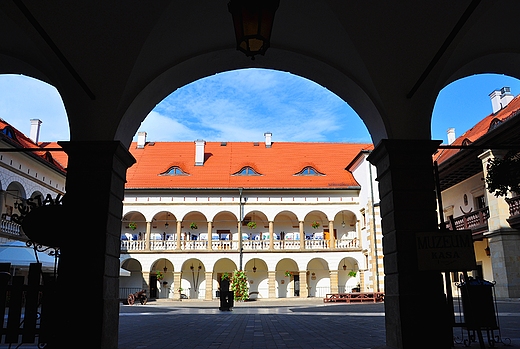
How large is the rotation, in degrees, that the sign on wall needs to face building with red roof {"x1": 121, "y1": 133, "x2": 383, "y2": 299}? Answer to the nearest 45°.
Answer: approximately 135° to its right

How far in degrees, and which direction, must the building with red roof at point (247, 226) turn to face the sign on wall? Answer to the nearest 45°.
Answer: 0° — it already faces it

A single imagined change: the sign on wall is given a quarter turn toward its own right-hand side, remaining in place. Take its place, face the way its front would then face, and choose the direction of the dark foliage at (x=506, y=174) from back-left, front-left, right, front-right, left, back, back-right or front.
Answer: back-right

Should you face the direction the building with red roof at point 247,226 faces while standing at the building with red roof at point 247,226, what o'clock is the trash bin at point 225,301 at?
The trash bin is roughly at 12 o'clock from the building with red roof.

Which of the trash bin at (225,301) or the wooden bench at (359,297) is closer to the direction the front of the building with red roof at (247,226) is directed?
the trash bin

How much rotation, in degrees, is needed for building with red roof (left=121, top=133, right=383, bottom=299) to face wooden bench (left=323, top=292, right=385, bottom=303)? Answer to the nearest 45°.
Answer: approximately 45° to its left

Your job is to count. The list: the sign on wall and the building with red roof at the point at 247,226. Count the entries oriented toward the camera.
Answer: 2

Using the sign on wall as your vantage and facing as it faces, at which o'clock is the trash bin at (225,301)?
The trash bin is roughly at 5 o'clock from the sign on wall.

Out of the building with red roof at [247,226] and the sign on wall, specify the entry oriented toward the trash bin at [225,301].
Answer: the building with red roof

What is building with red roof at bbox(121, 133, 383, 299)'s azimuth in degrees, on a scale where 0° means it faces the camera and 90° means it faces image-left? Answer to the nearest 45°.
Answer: approximately 0°

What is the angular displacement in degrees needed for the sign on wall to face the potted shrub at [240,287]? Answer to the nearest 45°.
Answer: approximately 135° to its right

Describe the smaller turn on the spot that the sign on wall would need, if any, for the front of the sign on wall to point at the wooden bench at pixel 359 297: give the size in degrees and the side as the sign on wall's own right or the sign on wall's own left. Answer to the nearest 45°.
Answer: approximately 180°
